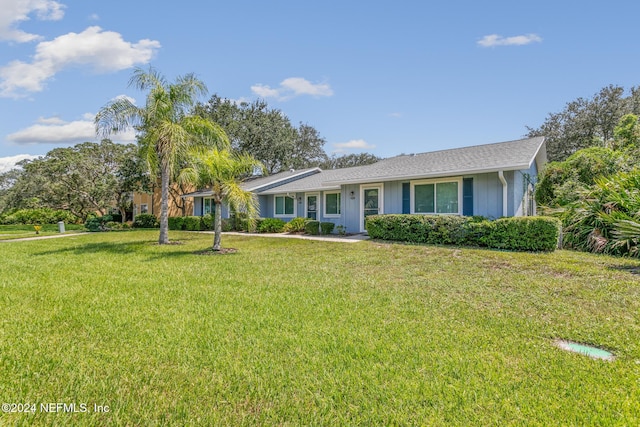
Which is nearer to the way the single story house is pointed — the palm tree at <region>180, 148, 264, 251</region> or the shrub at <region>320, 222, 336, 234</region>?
the palm tree

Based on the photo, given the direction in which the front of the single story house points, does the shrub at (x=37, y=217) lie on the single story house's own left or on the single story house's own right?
on the single story house's own right

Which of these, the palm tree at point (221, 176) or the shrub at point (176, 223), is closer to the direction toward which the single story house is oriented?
the palm tree

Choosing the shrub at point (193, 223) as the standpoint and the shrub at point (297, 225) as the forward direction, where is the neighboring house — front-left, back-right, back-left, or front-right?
back-left

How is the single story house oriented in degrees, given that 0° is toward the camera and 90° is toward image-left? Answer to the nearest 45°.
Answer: approximately 45°

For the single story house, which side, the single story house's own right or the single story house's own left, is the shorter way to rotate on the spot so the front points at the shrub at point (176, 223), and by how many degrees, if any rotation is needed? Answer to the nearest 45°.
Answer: approximately 90° to the single story house's own right

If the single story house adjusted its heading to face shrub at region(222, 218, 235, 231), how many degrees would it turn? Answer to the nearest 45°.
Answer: approximately 90° to its right

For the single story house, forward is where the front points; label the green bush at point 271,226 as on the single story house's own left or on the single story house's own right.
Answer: on the single story house's own right
